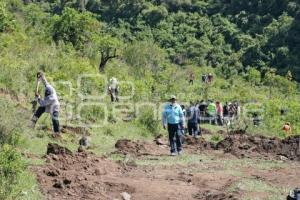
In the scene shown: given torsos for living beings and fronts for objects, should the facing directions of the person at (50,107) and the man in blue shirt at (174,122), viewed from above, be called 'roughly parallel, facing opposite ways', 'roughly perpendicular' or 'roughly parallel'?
roughly perpendicular

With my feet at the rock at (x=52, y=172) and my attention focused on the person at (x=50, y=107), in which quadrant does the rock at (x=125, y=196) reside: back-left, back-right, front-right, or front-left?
back-right

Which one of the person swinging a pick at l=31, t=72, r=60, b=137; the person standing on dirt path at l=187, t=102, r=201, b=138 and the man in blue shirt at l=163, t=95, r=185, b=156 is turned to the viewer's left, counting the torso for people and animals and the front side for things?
the person swinging a pick
